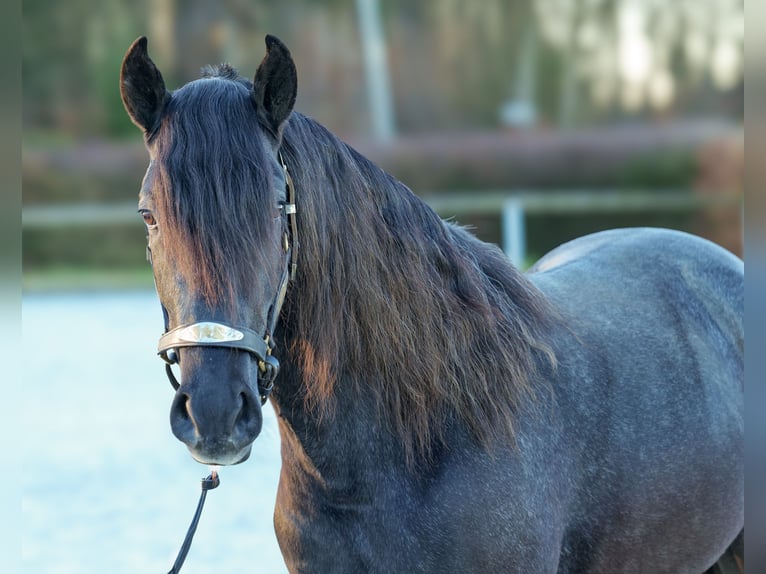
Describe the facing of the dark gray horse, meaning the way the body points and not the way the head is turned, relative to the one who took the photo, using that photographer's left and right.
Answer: facing the viewer and to the left of the viewer

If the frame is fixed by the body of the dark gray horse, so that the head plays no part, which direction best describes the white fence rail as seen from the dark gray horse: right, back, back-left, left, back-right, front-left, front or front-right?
back-right
